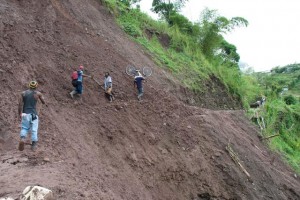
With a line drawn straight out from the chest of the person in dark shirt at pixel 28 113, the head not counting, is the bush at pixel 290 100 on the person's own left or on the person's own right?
on the person's own right

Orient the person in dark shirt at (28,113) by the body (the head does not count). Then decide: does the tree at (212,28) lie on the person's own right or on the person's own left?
on the person's own right

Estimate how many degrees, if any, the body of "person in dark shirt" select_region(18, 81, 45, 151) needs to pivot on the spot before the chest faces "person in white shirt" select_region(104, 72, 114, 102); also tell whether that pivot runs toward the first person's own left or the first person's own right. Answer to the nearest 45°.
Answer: approximately 45° to the first person's own right

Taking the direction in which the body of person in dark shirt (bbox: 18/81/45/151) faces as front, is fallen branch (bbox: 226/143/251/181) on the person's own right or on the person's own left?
on the person's own right

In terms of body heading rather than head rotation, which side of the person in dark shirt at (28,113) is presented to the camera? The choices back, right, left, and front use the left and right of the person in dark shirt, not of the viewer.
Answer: back
